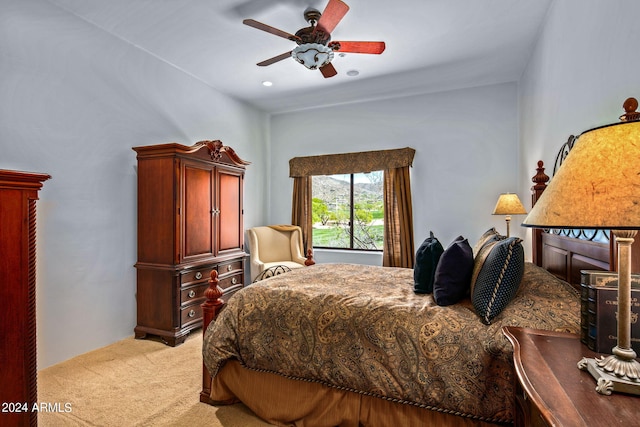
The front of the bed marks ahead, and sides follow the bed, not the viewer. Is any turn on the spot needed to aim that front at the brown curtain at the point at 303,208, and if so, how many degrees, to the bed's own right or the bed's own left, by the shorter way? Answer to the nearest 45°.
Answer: approximately 45° to the bed's own right

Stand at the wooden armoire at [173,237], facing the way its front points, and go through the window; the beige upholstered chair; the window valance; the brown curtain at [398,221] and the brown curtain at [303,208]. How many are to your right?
0

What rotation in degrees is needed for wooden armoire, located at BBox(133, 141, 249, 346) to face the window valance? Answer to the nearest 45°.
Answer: approximately 45° to its left

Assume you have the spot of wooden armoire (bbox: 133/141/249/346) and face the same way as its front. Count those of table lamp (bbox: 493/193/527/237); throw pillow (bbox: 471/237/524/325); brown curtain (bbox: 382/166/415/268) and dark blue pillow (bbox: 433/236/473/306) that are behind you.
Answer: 0

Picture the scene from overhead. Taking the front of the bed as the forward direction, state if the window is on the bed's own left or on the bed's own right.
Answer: on the bed's own right

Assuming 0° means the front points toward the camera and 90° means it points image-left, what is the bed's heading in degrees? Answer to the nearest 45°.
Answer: approximately 90°

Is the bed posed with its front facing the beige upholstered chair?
no

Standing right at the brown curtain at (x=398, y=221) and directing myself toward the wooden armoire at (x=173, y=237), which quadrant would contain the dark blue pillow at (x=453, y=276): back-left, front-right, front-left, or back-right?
front-left

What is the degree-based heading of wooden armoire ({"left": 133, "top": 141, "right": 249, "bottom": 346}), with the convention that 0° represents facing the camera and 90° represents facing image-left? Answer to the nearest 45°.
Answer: approximately 315°

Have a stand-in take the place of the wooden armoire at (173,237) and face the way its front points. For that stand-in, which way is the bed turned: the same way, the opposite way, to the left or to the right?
the opposite way

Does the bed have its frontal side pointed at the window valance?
no

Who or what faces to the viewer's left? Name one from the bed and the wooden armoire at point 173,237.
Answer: the bed

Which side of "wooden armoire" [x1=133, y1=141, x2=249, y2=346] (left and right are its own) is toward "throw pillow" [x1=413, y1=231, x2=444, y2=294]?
front

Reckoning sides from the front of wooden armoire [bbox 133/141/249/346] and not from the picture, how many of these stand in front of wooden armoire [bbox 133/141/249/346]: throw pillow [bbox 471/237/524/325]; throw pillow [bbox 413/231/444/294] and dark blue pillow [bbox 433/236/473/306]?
3

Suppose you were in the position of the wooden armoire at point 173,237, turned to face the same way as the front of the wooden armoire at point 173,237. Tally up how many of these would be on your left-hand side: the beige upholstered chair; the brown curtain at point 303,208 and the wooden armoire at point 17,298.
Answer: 2

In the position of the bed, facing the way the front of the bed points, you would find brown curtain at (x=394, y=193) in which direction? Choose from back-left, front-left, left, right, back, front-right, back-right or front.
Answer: right

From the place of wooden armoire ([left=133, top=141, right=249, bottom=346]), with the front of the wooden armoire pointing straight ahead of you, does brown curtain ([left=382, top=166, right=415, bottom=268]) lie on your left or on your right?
on your left

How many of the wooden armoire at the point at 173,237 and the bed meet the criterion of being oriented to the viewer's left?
1

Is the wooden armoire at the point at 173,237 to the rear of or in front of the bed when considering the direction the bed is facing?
in front
